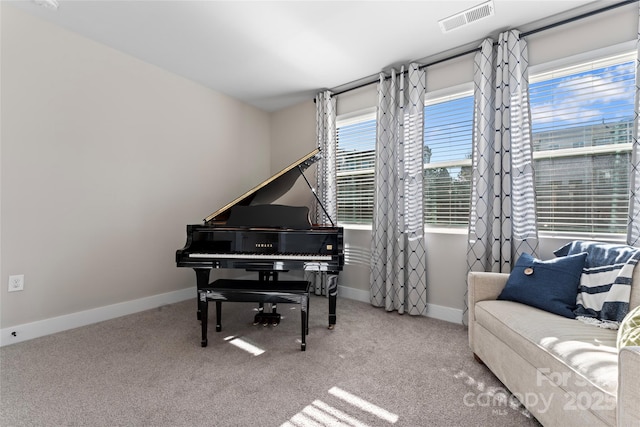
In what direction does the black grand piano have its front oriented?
toward the camera

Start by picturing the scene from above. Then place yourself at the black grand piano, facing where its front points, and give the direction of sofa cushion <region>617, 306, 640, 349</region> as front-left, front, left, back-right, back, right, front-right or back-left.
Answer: front-left

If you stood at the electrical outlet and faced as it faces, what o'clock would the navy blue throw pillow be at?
The navy blue throw pillow is roughly at 11 o'clock from the electrical outlet.

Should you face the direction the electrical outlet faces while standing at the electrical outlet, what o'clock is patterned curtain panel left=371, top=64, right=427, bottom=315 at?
The patterned curtain panel is roughly at 10 o'clock from the electrical outlet.

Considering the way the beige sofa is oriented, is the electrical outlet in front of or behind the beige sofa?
in front

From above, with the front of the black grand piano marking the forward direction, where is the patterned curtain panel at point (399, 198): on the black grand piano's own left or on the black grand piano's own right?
on the black grand piano's own left

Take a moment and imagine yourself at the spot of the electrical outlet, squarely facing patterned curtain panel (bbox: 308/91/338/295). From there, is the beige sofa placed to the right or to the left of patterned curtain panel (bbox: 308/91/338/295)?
right

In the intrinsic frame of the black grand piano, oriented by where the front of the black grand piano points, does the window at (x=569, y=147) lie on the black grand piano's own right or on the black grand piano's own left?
on the black grand piano's own left

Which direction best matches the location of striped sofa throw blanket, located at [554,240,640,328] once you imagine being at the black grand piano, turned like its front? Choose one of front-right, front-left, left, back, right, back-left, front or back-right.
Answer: front-left

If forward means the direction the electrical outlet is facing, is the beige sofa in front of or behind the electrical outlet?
in front

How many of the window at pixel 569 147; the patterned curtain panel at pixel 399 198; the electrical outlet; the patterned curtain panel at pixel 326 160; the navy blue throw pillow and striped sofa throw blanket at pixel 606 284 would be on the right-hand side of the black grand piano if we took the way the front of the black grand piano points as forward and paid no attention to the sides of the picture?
1

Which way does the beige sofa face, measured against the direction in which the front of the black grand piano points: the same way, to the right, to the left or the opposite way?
to the right

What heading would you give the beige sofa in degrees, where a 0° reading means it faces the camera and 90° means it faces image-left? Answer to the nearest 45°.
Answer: approximately 45°

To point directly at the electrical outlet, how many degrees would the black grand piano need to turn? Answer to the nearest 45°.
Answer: approximately 90° to its right

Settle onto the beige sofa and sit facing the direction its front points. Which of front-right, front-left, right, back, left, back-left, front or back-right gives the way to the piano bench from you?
front-right
